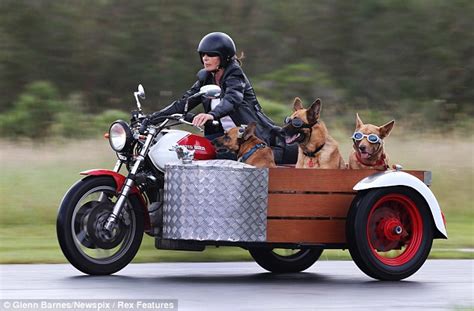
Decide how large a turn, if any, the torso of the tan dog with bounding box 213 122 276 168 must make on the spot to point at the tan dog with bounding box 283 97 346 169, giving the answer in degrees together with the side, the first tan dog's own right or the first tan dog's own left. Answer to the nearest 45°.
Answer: approximately 180°

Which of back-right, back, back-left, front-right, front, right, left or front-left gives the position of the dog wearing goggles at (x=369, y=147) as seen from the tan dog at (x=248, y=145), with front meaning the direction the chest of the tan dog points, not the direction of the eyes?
back

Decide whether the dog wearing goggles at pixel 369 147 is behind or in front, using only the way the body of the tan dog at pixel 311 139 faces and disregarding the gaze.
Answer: behind

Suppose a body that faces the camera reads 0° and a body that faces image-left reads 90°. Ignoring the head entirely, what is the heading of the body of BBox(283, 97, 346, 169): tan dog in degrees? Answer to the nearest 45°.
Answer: approximately 45°

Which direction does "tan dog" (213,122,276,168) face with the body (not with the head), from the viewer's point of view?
to the viewer's left

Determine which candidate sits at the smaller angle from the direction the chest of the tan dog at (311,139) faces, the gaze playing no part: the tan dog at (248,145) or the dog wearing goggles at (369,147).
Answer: the tan dog
